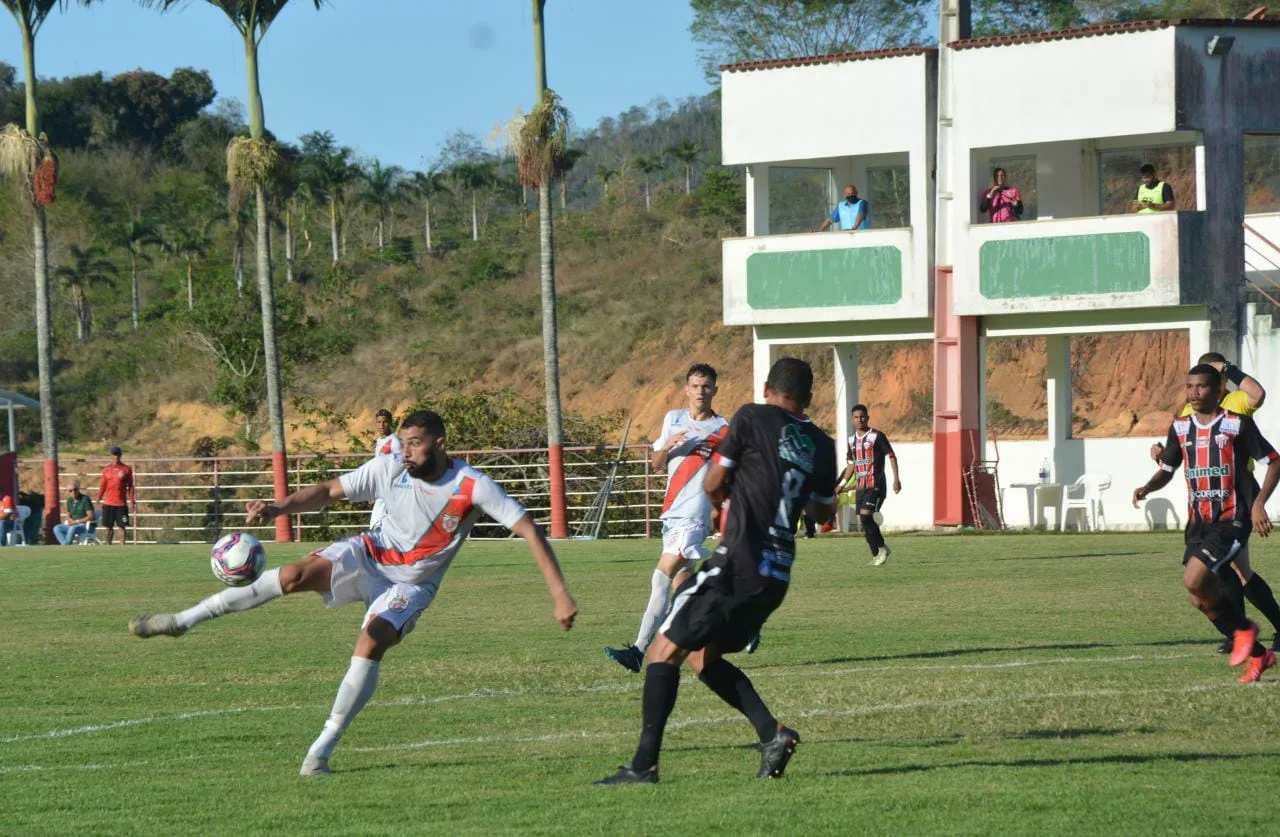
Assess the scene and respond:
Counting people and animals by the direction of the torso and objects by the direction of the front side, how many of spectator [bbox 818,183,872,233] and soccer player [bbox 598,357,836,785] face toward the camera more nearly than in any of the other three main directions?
1

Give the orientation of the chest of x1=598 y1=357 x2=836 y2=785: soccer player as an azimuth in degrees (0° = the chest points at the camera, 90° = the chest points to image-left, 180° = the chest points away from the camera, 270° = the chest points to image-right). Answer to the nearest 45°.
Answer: approximately 135°

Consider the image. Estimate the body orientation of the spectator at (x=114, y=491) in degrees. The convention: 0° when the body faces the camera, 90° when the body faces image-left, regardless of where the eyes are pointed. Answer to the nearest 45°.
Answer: approximately 0°

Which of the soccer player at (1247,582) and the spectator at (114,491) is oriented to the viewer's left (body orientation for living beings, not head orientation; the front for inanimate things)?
the soccer player

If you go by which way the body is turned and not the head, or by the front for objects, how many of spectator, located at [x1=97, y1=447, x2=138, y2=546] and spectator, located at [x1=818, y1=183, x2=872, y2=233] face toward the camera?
2

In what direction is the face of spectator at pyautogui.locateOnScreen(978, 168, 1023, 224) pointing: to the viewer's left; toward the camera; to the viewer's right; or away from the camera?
toward the camera

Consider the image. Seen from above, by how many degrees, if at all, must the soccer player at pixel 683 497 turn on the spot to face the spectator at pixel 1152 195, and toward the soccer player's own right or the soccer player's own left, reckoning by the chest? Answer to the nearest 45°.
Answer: approximately 180°

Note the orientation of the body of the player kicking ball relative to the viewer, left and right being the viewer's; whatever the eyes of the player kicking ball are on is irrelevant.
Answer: facing the viewer and to the left of the viewer

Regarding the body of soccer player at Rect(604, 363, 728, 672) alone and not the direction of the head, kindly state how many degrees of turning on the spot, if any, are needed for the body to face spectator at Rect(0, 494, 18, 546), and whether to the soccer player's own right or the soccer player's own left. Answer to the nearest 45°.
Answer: approximately 90° to the soccer player's own right

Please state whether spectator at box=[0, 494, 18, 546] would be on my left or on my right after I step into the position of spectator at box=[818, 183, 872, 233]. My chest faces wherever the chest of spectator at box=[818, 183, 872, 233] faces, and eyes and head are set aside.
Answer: on my right

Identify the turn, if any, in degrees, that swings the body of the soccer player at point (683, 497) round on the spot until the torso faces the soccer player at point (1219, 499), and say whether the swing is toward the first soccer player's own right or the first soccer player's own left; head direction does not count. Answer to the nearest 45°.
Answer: approximately 135° to the first soccer player's own left

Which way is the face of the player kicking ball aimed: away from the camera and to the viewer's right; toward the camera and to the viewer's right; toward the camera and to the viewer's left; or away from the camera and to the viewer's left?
toward the camera and to the viewer's left
